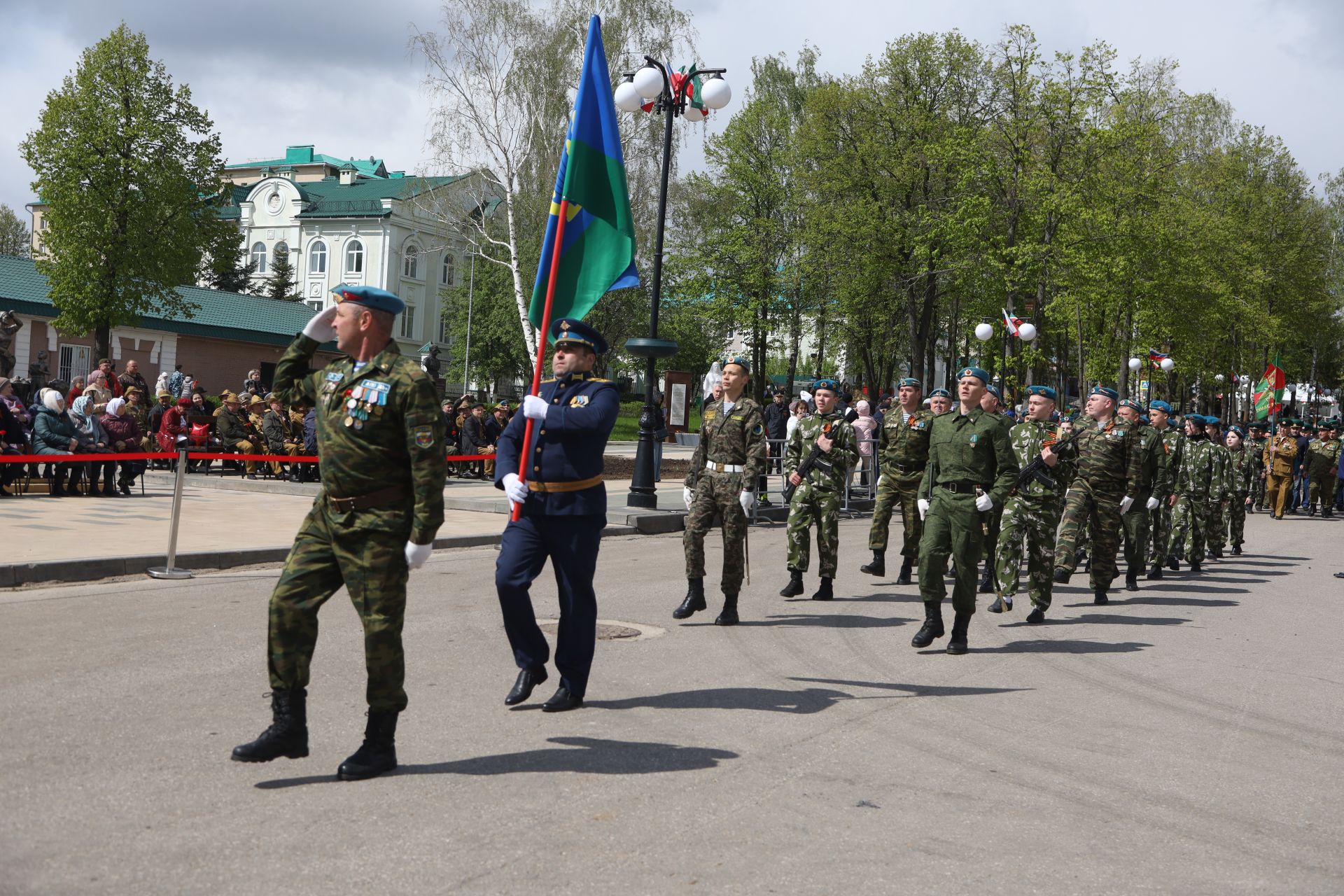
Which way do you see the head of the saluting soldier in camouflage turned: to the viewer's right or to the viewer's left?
to the viewer's left

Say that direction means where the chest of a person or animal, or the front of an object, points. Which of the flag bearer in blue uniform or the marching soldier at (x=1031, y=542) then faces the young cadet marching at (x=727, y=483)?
the marching soldier

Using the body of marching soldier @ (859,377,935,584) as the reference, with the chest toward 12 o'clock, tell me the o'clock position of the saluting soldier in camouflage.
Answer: The saluting soldier in camouflage is roughly at 11 o'clock from the marching soldier.

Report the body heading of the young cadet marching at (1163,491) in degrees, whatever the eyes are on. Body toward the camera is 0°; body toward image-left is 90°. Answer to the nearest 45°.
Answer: approximately 45°

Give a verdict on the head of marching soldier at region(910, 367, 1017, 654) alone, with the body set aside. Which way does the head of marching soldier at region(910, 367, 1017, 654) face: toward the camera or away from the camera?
toward the camera

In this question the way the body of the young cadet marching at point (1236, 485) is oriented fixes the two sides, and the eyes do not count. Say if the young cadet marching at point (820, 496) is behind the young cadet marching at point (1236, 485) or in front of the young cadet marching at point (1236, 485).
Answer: in front

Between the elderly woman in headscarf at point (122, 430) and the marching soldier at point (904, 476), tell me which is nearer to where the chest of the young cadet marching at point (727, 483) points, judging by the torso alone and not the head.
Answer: the elderly woman in headscarf

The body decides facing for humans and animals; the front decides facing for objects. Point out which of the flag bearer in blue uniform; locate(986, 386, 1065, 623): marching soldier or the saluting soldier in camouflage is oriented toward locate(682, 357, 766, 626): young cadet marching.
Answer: the marching soldier

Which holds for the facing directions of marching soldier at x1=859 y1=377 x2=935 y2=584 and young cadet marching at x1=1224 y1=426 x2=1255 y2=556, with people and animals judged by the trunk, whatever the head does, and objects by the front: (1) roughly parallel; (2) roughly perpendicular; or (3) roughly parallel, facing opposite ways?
roughly parallel

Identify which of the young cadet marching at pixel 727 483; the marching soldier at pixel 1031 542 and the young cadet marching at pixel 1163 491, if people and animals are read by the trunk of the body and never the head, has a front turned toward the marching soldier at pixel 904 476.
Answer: the young cadet marching at pixel 1163 491

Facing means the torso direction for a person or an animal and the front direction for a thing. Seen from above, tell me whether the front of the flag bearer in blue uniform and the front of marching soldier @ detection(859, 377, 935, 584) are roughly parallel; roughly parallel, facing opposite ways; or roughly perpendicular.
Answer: roughly parallel

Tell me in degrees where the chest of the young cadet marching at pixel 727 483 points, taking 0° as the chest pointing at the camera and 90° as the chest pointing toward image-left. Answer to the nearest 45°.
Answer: approximately 45°

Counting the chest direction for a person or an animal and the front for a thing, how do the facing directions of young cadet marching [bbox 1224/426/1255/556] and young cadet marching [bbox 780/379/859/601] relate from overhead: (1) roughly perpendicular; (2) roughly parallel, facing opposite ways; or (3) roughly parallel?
roughly parallel

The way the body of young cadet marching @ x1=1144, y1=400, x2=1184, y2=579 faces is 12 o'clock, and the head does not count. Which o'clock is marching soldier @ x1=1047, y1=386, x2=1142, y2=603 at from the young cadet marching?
The marching soldier is roughly at 11 o'clock from the young cadet marching.

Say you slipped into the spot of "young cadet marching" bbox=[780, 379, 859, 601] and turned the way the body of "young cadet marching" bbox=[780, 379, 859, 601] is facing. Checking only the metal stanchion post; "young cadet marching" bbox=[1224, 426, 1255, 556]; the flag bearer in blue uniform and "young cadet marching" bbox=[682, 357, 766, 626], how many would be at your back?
1

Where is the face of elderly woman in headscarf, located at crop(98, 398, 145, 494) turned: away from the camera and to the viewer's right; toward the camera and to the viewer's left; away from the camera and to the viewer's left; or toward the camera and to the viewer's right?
toward the camera and to the viewer's right

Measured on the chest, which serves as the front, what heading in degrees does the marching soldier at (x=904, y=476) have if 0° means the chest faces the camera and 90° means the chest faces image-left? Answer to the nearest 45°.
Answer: approximately 45°

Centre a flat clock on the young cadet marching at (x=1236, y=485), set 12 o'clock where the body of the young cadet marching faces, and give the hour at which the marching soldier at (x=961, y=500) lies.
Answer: The marching soldier is roughly at 11 o'clock from the young cadet marching.
